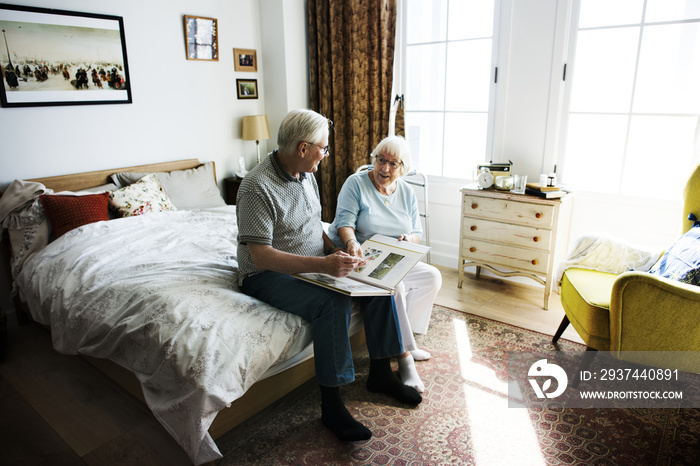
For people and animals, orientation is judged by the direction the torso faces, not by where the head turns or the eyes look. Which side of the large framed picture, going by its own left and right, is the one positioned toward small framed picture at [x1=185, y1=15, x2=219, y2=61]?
left

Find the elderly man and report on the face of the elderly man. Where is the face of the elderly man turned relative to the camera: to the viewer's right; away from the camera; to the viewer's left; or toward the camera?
to the viewer's right

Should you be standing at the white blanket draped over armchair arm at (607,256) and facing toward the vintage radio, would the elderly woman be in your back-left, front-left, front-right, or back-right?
front-left

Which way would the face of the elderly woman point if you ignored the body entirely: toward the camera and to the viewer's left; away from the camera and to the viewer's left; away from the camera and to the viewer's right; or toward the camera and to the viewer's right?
toward the camera and to the viewer's left

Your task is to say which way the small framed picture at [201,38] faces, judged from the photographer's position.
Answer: facing the viewer and to the right of the viewer

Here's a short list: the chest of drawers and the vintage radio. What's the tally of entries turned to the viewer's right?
0

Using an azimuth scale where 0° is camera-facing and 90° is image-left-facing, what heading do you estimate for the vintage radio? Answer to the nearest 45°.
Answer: approximately 45°

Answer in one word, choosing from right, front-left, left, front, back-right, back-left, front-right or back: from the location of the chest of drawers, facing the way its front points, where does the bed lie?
front

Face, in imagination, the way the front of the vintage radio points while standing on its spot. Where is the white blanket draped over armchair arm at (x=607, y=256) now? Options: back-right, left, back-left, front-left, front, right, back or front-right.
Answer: left

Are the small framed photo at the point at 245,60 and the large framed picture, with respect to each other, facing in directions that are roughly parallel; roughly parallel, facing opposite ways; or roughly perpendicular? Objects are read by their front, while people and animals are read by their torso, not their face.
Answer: roughly parallel

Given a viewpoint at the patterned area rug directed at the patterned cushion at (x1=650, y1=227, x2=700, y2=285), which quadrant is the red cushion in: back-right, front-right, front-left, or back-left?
back-left

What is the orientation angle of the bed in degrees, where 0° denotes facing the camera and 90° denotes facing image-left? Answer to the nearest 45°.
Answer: approximately 315°

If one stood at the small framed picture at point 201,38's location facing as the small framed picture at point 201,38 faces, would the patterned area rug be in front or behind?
in front
